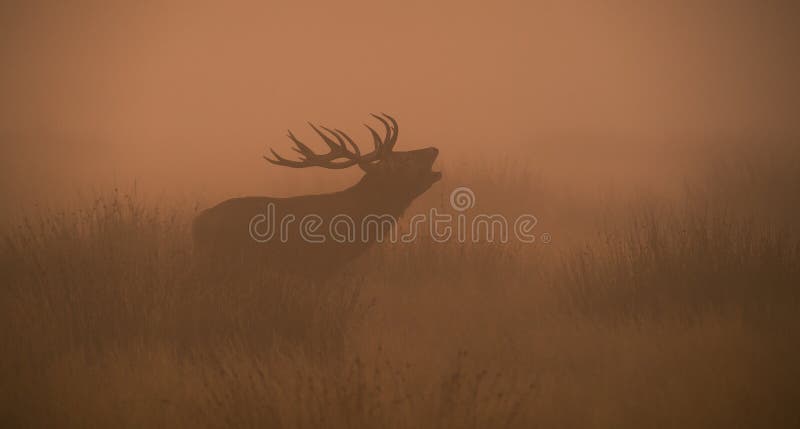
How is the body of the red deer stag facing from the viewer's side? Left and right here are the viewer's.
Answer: facing to the right of the viewer
